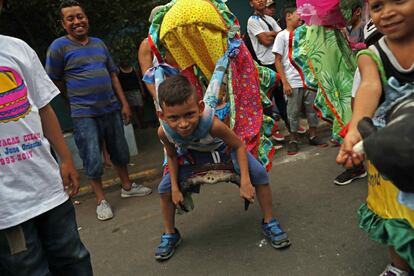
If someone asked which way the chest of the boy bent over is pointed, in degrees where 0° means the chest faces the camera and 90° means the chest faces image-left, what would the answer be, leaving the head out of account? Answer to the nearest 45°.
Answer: approximately 0°

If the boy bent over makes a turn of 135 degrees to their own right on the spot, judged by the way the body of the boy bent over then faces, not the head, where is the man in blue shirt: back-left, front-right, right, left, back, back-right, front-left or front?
front
